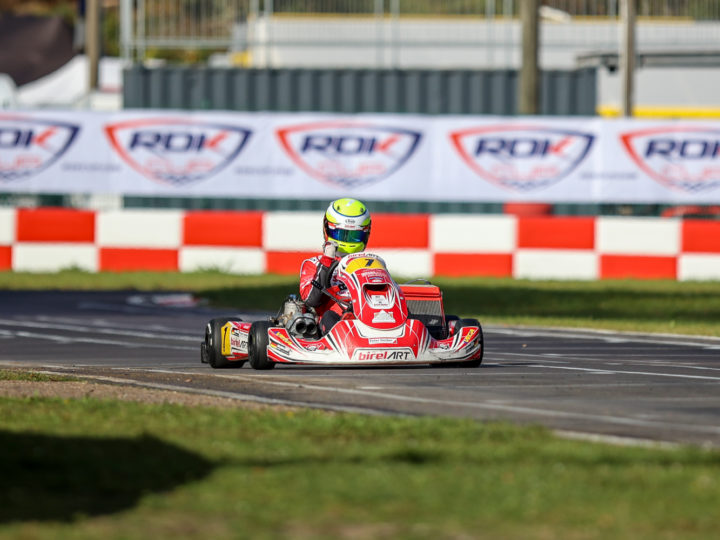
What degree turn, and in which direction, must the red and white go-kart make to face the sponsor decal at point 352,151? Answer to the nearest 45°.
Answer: approximately 135° to its left

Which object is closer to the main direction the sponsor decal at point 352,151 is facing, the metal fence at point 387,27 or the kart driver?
the kart driver

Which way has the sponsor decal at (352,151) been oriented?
toward the camera

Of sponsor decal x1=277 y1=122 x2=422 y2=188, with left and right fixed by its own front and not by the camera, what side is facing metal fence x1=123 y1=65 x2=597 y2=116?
back

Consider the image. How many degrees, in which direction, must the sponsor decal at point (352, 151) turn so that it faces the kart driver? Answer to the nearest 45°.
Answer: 0° — it already faces them

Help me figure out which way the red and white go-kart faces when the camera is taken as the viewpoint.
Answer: facing the viewer and to the right of the viewer

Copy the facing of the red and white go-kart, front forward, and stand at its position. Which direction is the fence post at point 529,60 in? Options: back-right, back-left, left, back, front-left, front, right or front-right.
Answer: back-left

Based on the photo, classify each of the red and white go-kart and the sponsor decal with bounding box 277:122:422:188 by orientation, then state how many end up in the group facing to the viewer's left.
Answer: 0

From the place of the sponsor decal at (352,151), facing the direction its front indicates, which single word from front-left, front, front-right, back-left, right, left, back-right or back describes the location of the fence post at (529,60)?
back-left

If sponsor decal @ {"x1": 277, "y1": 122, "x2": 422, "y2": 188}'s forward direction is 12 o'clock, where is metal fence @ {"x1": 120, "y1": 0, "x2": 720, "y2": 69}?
The metal fence is roughly at 6 o'clock from the sponsor decal.

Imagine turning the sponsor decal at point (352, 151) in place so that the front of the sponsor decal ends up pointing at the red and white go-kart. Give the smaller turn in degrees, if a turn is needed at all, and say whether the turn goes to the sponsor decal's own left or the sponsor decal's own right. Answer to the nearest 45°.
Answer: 0° — it already faces it

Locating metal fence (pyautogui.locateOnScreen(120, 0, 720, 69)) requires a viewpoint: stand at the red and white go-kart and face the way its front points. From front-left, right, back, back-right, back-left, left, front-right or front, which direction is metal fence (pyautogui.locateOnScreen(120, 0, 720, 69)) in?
back-left
